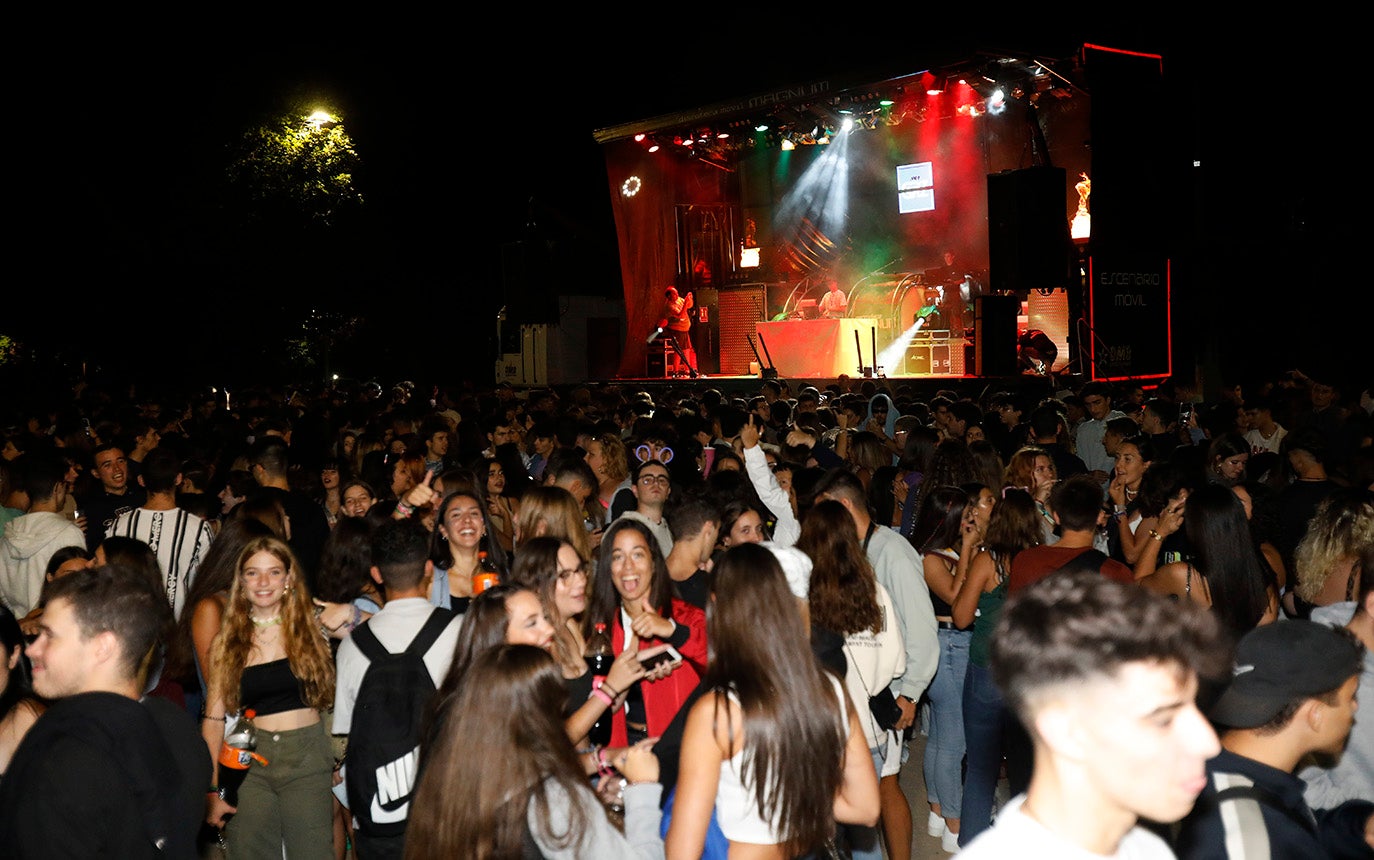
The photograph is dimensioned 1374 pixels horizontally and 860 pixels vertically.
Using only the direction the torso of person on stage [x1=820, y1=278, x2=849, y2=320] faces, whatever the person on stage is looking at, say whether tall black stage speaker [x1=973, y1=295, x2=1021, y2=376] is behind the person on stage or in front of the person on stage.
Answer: in front

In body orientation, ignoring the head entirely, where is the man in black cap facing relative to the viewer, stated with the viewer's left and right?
facing away from the viewer and to the right of the viewer

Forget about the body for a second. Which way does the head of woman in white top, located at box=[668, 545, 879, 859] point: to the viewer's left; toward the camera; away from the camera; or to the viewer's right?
away from the camera

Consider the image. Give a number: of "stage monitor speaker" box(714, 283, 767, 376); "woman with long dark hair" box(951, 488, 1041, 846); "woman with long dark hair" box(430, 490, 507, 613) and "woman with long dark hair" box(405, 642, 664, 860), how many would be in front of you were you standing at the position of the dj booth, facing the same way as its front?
3

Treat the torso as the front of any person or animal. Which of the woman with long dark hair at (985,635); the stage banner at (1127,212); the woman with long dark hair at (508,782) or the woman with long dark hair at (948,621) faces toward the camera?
the stage banner

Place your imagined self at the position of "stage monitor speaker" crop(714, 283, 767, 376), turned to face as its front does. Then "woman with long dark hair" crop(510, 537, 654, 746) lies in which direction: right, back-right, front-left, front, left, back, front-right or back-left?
front

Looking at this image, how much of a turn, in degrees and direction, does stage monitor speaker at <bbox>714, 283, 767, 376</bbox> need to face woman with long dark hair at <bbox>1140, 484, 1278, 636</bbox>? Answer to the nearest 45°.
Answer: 0° — it already faces them

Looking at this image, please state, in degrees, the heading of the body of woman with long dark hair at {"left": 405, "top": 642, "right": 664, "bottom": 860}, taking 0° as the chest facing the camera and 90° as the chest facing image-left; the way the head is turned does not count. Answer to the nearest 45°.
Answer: approximately 225°

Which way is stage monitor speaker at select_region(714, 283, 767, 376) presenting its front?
toward the camera

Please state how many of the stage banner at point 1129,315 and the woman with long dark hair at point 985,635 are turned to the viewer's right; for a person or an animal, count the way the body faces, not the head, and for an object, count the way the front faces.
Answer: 0

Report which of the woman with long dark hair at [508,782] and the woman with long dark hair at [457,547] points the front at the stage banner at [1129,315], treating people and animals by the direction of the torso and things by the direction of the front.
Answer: the woman with long dark hair at [508,782]

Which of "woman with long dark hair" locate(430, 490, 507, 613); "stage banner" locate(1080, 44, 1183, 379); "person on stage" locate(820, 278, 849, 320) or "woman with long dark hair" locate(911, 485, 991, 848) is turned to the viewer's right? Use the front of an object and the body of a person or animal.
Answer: "woman with long dark hair" locate(911, 485, 991, 848)

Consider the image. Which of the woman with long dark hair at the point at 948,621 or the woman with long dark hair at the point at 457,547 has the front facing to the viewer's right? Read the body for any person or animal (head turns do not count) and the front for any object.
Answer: the woman with long dark hair at the point at 948,621

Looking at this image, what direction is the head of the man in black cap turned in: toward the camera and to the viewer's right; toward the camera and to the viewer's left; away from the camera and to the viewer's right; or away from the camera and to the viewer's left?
away from the camera and to the viewer's right

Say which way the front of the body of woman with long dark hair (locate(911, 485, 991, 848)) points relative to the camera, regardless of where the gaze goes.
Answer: to the viewer's right

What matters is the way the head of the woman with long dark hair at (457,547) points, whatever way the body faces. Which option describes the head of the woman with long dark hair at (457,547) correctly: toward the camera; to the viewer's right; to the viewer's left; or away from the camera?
toward the camera

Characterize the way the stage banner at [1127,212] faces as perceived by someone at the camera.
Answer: facing the viewer

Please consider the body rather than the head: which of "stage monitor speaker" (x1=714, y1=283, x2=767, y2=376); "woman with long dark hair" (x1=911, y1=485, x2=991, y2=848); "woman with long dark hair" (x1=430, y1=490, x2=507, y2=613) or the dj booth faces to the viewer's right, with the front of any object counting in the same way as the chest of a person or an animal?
"woman with long dark hair" (x1=911, y1=485, x2=991, y2=848)

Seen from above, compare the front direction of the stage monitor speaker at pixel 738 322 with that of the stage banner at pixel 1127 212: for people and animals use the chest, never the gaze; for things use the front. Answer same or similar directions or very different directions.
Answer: same or similar directions

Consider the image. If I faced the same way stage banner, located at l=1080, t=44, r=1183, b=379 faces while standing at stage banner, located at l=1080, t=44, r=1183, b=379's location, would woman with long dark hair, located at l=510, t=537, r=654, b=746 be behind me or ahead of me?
ahead

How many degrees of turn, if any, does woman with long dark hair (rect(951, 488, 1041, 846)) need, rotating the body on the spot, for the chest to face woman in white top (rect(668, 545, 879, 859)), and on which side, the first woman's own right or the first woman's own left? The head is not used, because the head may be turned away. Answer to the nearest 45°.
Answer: approximately 135° to the first woman's own left
